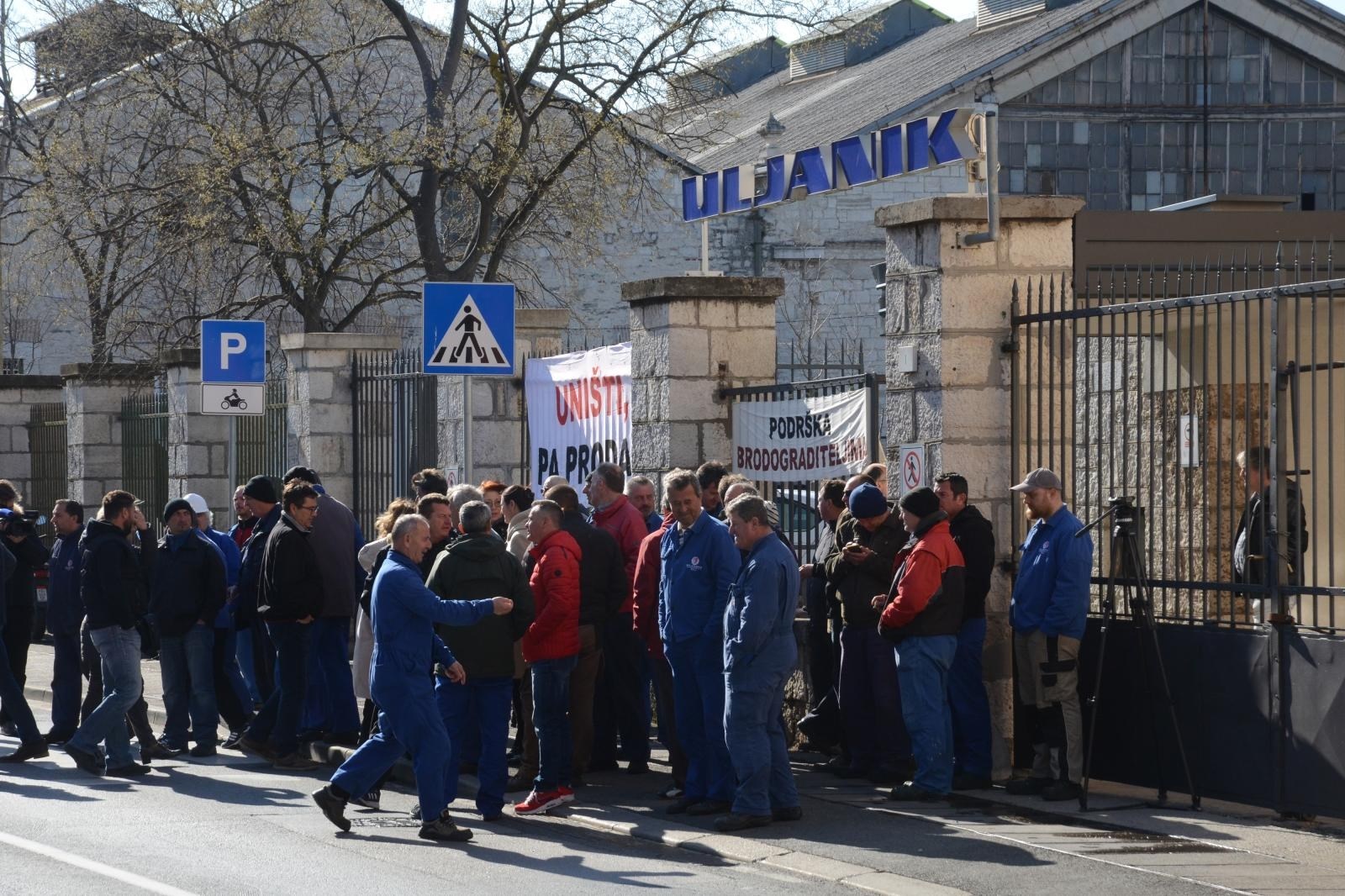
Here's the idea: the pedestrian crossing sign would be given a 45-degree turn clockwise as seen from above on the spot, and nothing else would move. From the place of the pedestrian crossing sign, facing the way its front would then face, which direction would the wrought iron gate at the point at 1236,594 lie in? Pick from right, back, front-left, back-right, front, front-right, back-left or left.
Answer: left

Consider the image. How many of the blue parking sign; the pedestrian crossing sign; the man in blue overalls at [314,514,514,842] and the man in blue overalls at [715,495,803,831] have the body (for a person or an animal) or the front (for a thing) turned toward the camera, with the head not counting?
2

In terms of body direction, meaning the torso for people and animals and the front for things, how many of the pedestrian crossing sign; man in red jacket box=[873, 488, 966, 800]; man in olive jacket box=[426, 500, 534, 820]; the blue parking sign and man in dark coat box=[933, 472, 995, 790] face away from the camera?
1

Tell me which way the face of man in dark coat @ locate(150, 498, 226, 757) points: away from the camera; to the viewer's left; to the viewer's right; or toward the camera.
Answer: toward the camera

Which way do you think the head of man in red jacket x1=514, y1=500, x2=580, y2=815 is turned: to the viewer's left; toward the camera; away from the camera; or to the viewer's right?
to the viewer's left

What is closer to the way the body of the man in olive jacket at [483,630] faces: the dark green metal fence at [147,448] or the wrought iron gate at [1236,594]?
the dark green metal fence

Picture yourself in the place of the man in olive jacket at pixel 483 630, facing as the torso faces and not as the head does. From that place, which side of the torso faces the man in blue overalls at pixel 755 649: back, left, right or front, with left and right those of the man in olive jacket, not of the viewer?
right

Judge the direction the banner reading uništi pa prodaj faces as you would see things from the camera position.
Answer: facing the viewer and to the left of the viewer

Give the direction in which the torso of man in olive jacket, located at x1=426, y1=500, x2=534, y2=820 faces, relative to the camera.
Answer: away from the camera

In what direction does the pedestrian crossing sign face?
toward the camera

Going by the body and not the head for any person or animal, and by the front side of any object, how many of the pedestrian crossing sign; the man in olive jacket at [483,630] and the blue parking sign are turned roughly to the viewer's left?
0

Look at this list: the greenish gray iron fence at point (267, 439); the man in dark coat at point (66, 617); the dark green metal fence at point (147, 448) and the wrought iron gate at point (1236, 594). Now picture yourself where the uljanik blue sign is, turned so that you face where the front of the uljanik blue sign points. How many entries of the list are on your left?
1

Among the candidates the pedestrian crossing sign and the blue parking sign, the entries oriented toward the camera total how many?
2

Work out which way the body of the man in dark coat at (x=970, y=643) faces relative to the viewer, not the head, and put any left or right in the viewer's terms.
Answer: facing to the left of the viewer

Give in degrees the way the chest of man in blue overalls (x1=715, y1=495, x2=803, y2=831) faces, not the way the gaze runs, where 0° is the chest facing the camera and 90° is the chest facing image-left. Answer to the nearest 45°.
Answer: approximately 90°

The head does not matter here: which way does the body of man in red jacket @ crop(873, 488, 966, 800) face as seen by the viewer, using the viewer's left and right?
facing to the left of the viewer

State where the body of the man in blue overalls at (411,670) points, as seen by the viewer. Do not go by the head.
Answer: to the viewer's right

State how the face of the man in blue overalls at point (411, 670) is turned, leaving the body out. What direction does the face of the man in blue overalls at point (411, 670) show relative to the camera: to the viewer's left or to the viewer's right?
to the viewer's right

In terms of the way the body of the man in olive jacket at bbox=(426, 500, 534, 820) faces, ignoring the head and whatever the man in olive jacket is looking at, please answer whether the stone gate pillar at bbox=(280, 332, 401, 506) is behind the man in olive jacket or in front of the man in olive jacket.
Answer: in front
